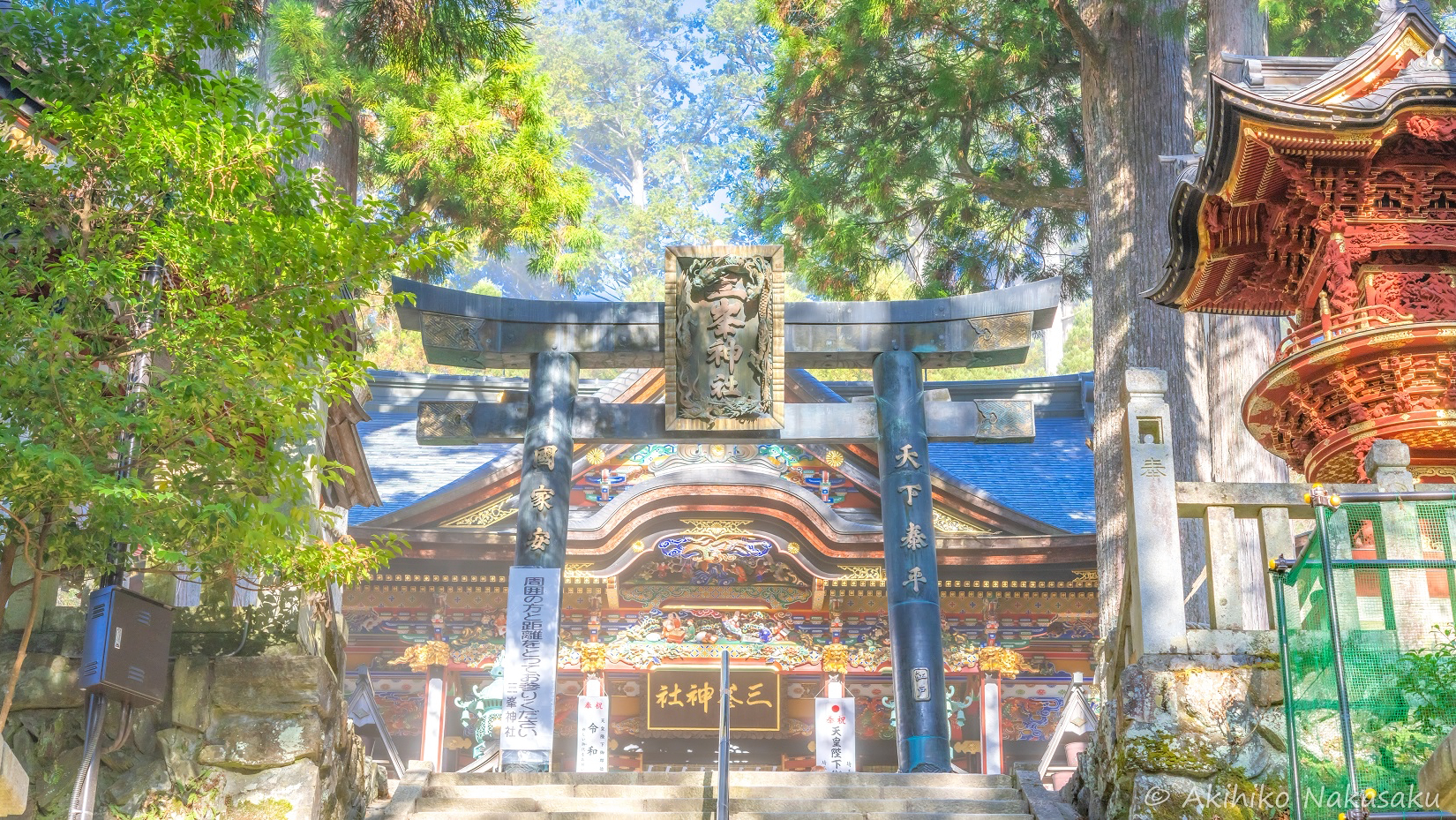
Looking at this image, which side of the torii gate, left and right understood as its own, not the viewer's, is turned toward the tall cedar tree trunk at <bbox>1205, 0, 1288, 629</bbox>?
left

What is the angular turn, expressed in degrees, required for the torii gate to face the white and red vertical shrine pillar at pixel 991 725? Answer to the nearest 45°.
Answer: approximately 135° to its left

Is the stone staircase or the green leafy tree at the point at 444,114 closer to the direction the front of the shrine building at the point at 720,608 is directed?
the stone staircase

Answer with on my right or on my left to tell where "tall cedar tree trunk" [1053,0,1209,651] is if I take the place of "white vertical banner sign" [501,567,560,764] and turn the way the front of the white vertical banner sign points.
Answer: on my left
